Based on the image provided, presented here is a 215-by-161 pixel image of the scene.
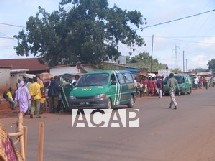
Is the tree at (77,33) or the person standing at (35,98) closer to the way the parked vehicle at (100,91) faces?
the person standing

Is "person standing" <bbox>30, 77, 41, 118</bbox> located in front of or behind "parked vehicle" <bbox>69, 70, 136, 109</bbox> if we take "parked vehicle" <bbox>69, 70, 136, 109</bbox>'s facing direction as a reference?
in front

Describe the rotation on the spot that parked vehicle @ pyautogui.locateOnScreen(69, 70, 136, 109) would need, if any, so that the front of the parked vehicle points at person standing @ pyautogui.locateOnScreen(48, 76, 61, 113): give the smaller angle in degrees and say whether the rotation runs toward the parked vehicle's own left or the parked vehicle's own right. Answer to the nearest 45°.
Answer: approximately 90° to the parked vehicle's own right

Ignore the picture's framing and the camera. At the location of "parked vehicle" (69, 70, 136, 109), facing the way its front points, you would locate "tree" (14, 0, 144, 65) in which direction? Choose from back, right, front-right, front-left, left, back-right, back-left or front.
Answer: back-right

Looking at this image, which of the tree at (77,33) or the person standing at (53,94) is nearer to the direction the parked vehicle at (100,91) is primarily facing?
the person standing
